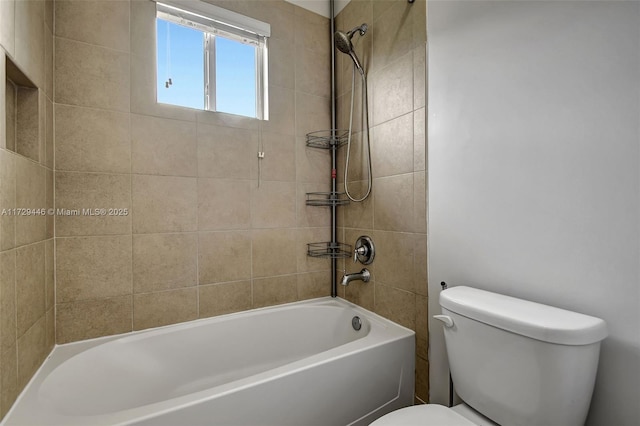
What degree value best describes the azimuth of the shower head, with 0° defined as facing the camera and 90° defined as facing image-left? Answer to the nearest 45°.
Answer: approximately 45°

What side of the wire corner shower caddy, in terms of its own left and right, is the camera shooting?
front

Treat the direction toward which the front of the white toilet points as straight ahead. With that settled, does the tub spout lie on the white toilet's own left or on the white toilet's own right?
on the white toilet's own right

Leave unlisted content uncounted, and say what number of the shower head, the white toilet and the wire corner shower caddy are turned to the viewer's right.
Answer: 0

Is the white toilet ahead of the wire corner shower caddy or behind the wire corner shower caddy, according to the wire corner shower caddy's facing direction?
ahead

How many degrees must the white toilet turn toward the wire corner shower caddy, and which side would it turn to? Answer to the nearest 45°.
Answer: approximately 90° to its right

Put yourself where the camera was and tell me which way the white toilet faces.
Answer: facing the viewer and to the left of the viewer

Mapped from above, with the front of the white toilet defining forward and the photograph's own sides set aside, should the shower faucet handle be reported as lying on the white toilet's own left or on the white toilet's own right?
on the white toilet's own right

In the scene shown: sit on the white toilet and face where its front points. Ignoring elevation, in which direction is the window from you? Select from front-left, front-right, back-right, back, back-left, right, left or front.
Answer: front-right

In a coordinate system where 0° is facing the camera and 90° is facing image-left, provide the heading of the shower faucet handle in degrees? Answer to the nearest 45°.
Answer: approximately 45°

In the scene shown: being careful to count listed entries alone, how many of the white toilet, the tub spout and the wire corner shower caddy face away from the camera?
0

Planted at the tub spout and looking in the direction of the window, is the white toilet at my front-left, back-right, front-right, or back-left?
back-left

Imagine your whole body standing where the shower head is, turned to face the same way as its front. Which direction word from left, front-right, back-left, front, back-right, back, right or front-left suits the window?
front-right

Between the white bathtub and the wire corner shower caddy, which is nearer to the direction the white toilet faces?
the white bathtub
